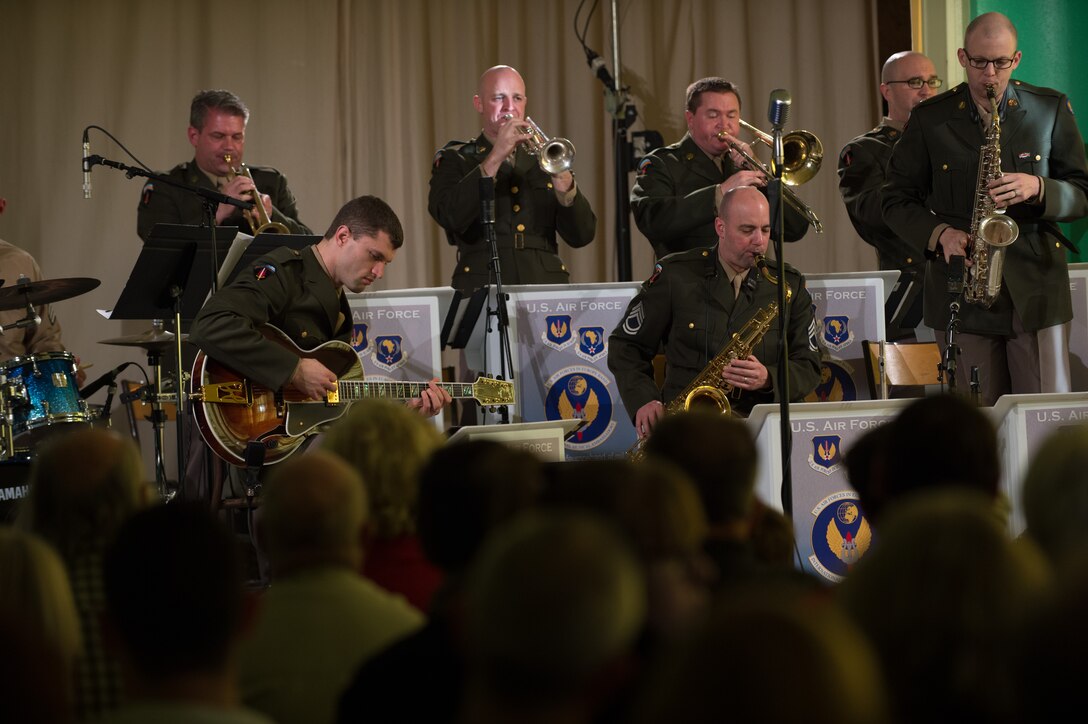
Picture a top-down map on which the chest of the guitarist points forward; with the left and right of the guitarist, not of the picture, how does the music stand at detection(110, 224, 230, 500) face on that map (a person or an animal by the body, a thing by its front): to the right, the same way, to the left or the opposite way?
the opposite way

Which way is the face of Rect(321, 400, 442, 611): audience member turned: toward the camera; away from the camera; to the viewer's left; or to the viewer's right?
away from the camera

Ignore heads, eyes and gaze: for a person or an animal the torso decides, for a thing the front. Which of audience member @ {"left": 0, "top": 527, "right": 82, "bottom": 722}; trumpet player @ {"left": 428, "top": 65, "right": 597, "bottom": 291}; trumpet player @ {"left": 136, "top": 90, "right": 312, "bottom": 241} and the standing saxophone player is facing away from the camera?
the audience member

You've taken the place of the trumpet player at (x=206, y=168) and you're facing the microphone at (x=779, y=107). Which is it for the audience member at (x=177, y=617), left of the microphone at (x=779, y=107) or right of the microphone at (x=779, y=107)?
right

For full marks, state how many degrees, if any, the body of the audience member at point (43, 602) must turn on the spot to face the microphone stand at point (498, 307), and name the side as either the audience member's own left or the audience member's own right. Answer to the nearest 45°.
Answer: approximately 45° to the audience member's own right

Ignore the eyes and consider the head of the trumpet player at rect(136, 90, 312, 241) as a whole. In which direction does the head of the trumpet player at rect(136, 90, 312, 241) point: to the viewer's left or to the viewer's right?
to the viewer's right

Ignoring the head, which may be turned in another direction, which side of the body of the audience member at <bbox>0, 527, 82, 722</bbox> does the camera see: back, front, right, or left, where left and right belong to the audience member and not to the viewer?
back

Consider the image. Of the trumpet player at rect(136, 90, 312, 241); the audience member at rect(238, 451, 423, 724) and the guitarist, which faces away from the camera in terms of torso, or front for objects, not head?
the audience member

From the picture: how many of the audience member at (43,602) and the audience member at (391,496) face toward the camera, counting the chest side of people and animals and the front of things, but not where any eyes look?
0

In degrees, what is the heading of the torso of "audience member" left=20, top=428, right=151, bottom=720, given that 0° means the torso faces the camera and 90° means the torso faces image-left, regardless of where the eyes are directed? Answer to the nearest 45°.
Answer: approximately 180°

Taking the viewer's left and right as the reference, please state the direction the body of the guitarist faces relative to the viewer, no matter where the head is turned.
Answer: facing the viewer and to the right of the viewer

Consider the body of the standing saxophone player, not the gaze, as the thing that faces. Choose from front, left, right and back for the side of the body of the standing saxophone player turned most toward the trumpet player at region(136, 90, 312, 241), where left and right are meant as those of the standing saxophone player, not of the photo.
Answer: right

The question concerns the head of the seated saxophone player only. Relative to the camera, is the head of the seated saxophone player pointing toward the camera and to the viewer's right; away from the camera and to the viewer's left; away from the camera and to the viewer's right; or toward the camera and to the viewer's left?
toward the camera and to the viewer's right

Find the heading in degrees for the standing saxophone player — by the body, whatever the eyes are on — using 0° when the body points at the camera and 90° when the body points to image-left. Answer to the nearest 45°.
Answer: approximately 0°

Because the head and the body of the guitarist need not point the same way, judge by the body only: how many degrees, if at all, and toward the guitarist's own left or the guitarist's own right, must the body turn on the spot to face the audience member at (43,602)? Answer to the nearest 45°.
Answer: approximately 45° to the guitarist's own right

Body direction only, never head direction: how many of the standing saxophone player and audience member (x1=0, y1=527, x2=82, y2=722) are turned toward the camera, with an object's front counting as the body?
1

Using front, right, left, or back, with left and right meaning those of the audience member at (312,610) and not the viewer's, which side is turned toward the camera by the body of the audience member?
back
